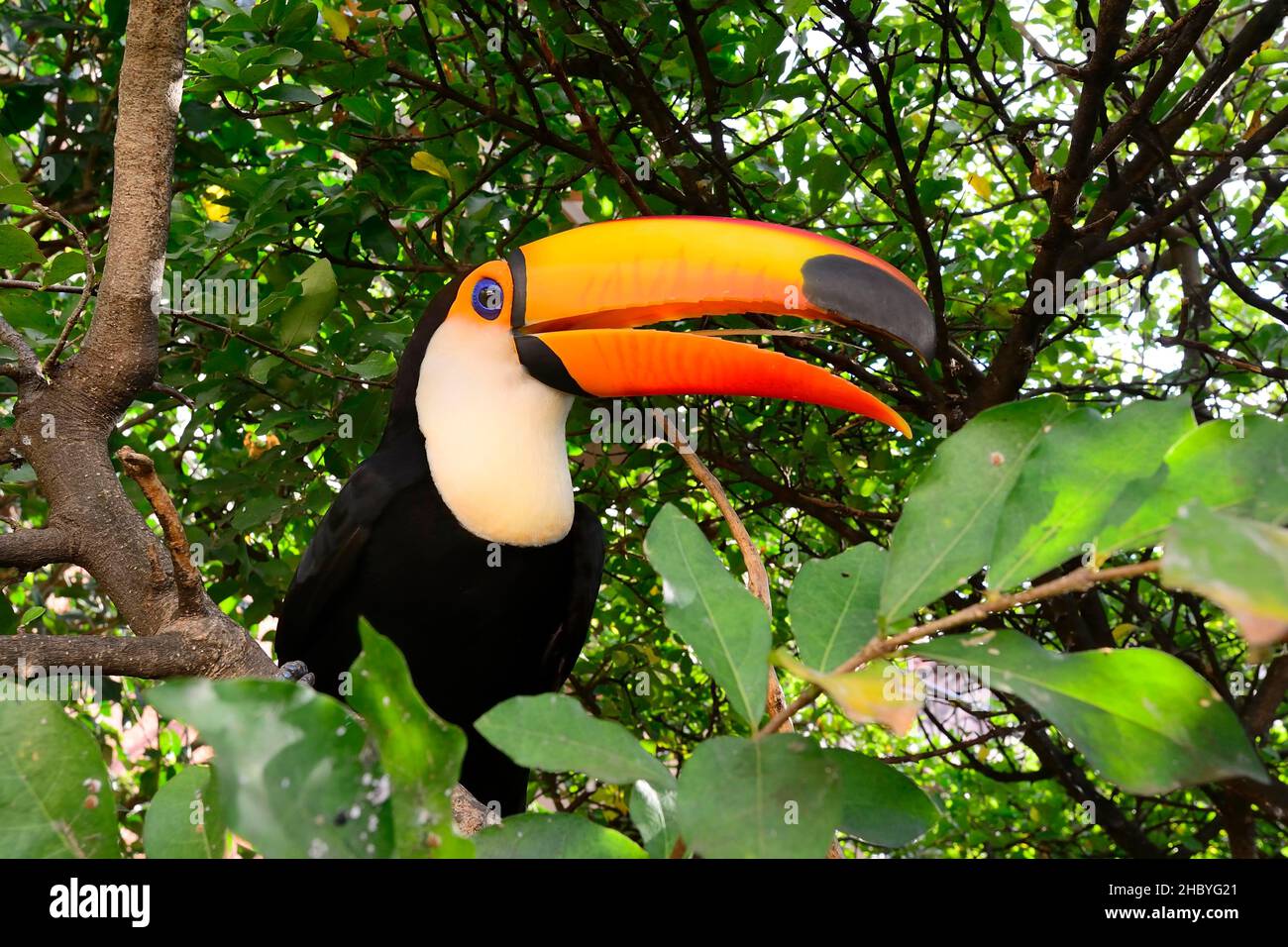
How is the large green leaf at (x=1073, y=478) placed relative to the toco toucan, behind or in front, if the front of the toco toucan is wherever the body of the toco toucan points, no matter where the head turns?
in front

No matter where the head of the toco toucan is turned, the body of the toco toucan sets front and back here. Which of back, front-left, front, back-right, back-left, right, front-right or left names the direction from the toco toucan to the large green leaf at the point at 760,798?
front-right

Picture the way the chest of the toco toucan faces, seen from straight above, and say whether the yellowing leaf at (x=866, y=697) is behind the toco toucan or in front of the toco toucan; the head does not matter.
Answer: in front

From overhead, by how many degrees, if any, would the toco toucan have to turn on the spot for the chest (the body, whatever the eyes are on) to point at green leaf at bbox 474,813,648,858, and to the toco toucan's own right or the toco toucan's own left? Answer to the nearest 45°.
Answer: approximately 45° to the toco toucan's own right

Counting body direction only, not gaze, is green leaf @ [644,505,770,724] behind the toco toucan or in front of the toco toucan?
in front

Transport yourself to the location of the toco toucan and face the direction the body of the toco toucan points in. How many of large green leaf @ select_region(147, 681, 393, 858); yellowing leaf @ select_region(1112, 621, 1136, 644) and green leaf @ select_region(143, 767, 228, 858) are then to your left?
1

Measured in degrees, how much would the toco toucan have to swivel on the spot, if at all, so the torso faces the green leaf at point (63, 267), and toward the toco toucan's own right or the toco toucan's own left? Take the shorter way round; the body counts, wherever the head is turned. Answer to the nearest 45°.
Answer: approximately 90° to the toco toucan's own right

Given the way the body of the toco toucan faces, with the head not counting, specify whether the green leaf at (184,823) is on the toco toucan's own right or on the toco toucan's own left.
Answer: on the toco toucan's own right

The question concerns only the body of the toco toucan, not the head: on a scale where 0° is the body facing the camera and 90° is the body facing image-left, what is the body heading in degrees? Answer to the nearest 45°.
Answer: approximately 315°

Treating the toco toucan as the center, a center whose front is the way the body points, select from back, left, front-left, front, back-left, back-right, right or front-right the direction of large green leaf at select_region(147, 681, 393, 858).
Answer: front-right
